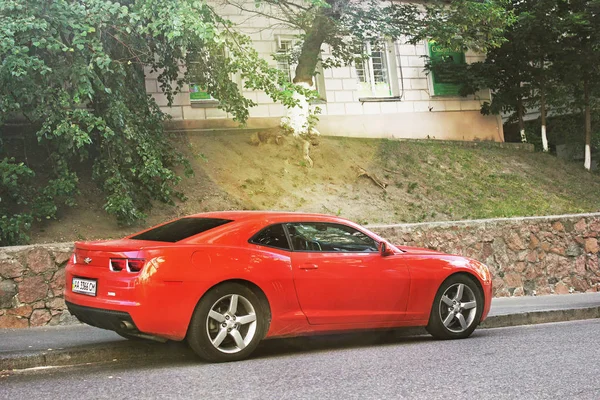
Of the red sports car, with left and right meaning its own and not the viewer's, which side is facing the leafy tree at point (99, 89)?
left

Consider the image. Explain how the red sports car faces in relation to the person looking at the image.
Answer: facing away from the viewer and to the right of the viewer

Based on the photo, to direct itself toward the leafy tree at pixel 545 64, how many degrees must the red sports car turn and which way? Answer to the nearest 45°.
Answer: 0° — it already faces it

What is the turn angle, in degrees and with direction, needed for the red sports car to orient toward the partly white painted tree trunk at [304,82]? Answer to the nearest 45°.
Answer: approximately 45° to its left

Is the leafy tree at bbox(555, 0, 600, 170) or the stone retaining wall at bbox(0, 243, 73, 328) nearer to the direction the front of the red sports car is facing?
the leafy tree

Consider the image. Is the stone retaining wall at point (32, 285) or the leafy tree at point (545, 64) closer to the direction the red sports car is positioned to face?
the leafy tree
